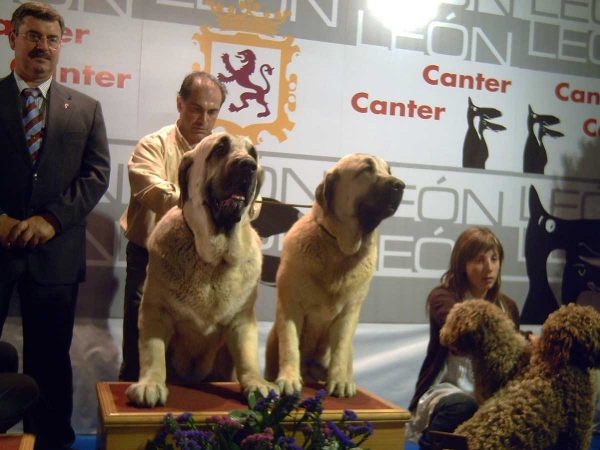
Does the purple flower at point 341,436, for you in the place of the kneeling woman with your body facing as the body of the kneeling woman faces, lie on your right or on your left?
on your right

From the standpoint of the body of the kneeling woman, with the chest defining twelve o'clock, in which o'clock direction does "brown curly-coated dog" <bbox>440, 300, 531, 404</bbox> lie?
The brown curly-coated dog is roughly at 1 o'clock from the kneeling woman.

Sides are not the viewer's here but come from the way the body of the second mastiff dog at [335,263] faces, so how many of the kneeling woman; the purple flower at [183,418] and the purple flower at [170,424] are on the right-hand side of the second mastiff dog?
2

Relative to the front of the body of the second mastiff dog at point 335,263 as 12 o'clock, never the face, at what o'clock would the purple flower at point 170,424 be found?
The purple flower is roughly at 3 o'clock from the second mastiff dog.

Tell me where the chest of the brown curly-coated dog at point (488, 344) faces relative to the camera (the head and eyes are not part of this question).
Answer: to the viewer's left
